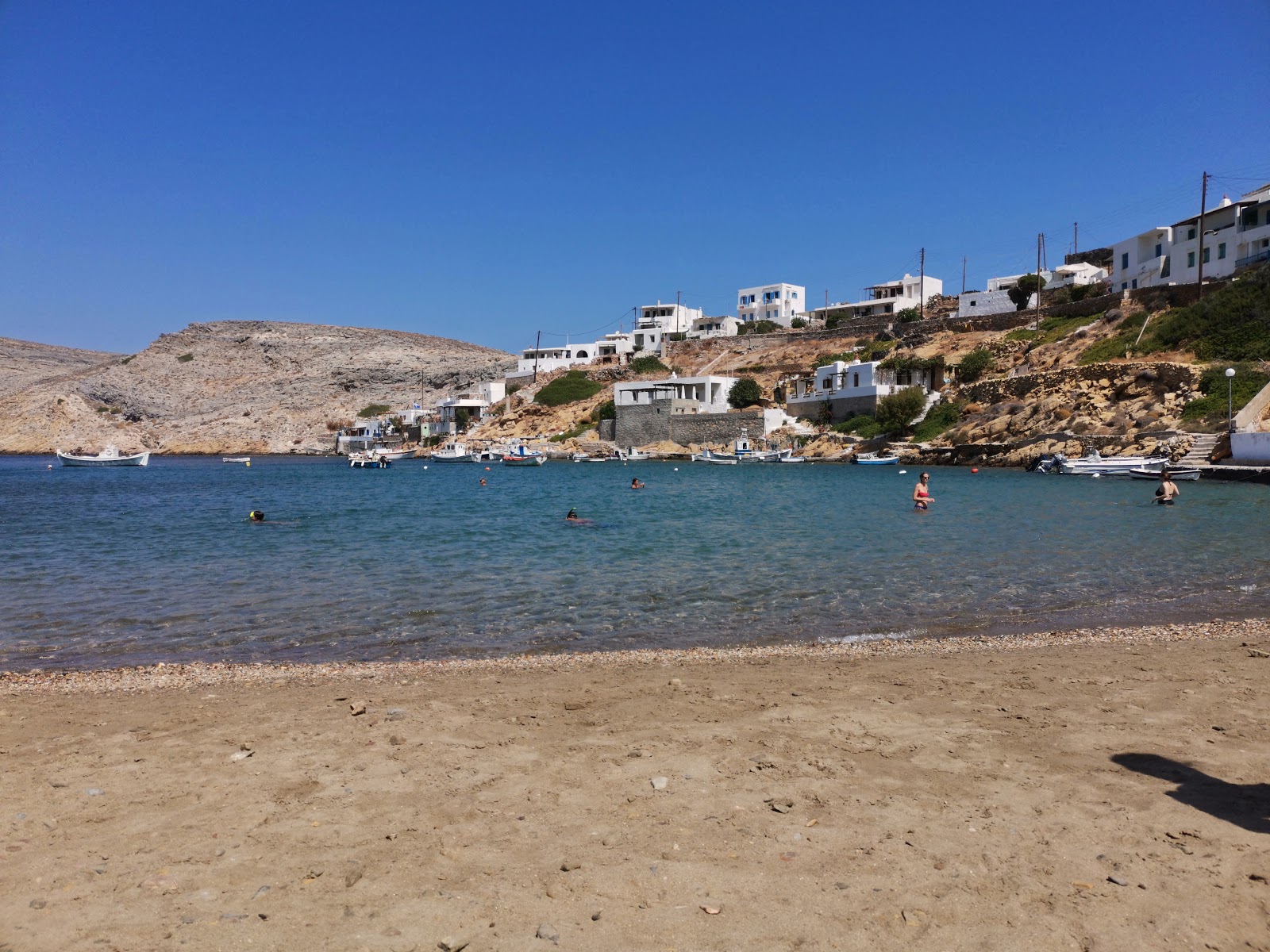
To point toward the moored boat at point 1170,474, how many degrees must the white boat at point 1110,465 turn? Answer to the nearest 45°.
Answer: approximately 45° to its right

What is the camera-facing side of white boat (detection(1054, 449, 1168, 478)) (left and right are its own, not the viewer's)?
right
